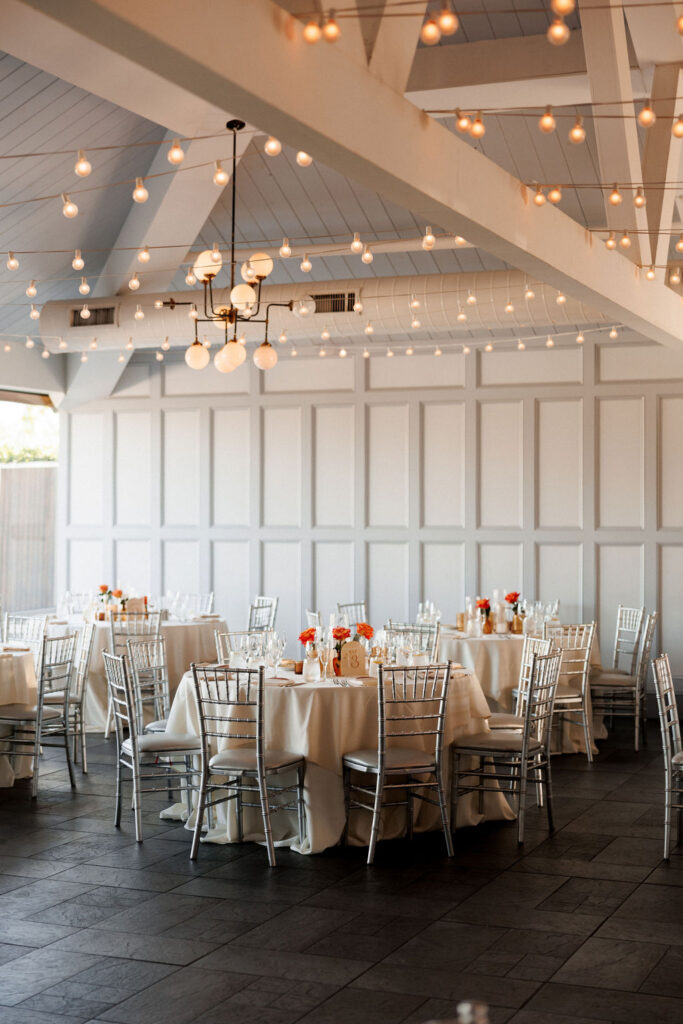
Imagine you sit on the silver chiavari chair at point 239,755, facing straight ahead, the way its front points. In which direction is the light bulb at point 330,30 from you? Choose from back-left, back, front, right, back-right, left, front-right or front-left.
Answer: back-right

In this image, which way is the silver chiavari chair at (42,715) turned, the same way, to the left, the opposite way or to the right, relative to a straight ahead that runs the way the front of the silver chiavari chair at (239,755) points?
to the left

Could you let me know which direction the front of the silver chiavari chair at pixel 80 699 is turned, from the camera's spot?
facing to the left of the viewer

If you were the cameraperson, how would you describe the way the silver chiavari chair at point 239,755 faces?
facing away from the viewer and to the right of the viewer

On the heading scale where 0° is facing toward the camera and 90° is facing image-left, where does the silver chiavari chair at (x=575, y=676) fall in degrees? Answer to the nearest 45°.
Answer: approximately 135°

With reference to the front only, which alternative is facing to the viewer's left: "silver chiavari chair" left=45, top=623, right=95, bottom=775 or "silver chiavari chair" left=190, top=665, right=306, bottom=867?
"silver chiavari chair" left=45, top=623, right=95, bottom=775

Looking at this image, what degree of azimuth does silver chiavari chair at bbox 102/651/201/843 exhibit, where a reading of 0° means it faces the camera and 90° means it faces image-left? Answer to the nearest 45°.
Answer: approximately 225°

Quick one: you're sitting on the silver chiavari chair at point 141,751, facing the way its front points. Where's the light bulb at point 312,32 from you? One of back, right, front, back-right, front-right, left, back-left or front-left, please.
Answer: back-right

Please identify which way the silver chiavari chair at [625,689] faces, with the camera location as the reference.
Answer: facing to the left of the viewer

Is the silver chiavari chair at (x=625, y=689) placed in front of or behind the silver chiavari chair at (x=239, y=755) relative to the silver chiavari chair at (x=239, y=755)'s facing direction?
in front

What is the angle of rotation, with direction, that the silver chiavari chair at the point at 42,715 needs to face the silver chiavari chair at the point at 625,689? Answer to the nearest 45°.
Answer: approximately 135° to its right

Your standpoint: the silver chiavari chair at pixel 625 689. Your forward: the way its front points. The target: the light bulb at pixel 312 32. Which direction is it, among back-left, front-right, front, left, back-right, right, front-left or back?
left
